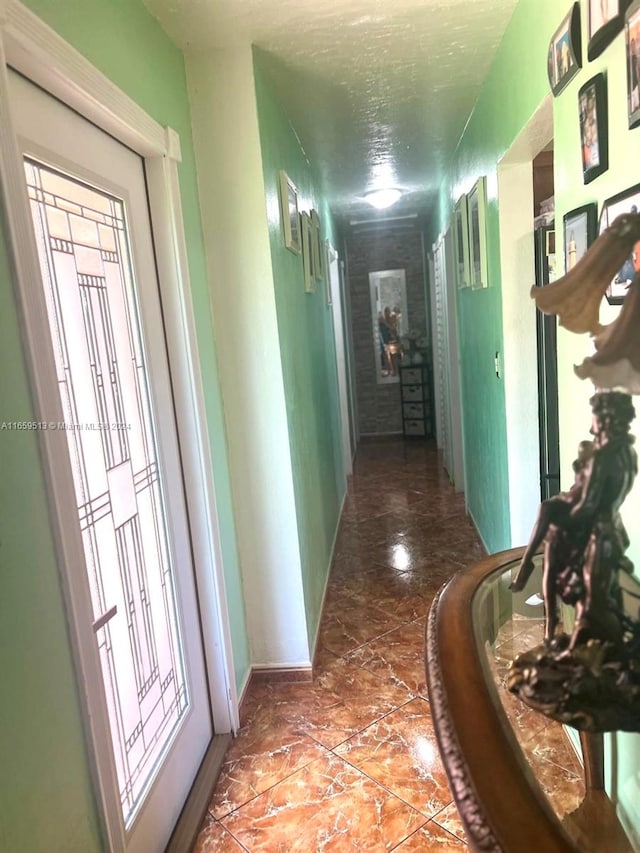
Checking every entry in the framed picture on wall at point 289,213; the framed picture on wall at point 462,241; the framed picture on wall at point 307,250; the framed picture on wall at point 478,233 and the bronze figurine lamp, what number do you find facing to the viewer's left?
3

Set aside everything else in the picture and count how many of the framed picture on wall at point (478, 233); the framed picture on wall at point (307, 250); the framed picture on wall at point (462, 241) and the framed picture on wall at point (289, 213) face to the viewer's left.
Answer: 2

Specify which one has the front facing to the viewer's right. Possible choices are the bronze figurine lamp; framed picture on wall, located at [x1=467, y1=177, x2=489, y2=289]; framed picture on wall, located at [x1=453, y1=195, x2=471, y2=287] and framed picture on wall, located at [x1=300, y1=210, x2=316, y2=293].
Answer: framed picture on wall, located at [x1=300, y1=210, x2=316, y2=293]

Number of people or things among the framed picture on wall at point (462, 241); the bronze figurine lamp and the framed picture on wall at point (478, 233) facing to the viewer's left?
3

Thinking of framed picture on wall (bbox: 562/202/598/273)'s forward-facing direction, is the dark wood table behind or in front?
in front

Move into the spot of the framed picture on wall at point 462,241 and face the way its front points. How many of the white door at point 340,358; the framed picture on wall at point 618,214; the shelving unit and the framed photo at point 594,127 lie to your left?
2

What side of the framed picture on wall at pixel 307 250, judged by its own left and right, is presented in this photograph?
right

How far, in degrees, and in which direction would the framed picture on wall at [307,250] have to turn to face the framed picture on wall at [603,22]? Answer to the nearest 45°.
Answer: approximately 90° to its right

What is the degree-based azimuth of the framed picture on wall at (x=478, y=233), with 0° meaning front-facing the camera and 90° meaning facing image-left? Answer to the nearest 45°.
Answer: approximately 90°

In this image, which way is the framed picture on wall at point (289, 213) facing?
to the viewer's right

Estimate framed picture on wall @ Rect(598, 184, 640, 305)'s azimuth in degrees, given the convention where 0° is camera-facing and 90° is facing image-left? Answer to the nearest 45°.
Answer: approximately 45°

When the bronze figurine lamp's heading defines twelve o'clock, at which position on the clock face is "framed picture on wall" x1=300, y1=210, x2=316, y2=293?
The framed picture on wall is roughly at 2 o'clock from the bronze figurine lamp.

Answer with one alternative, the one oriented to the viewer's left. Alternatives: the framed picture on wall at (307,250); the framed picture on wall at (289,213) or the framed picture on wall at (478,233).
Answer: the framed picture on wall at (478,233)

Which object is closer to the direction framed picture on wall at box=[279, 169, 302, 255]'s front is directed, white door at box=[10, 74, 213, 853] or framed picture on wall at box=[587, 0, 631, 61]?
the framed picture on wall

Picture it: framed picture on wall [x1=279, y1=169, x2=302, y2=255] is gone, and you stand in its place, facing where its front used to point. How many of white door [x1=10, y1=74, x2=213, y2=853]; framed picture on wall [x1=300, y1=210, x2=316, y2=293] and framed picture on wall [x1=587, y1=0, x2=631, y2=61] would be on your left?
1

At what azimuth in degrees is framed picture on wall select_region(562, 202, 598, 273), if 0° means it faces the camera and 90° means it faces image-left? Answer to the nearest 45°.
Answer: approximately 45°

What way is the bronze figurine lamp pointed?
to the viewer's left

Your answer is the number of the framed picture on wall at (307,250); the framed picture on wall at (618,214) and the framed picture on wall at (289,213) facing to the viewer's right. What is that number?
2

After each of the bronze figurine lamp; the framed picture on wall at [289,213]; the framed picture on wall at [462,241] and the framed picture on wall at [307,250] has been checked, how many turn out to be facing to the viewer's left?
2

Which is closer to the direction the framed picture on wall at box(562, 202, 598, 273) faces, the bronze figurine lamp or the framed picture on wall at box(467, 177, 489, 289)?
the bronze figurine lamp

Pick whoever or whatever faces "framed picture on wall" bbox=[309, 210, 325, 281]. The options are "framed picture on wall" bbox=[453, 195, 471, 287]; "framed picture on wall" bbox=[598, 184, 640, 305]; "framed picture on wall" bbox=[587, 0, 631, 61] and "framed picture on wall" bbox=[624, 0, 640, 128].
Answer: "framed picture on wall" bbox=[453, 195, 471, 287]
